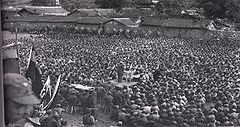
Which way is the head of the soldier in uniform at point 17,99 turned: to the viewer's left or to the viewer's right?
to the viewer's right

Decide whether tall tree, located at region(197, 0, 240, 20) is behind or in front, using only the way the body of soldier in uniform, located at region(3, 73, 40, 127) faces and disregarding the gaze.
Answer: in front

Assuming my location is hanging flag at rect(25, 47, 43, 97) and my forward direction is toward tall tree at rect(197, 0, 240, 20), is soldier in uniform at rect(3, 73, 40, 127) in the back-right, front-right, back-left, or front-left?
back-right

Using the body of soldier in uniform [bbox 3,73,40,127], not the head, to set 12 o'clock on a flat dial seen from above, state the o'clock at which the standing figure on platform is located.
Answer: The standing figure on platform is roughly at 12 o'clock from the soldier in uniform.

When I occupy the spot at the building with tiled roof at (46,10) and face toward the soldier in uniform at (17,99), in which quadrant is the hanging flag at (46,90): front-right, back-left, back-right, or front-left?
front-left

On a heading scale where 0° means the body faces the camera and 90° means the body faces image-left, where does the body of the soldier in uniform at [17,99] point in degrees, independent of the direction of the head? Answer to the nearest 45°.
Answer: approximately 270°
